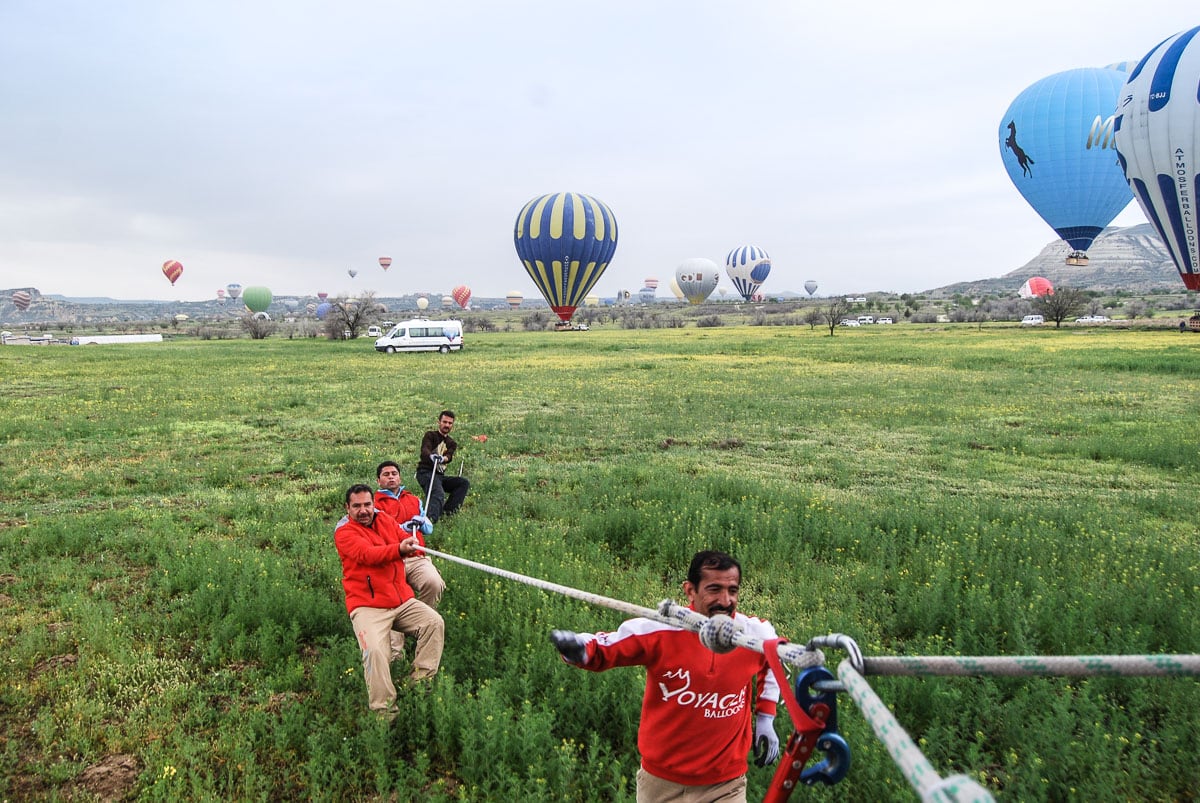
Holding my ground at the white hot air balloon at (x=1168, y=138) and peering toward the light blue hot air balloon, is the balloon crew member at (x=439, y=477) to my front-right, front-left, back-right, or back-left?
back-left

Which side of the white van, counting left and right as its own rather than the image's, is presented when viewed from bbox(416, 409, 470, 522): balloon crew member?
left

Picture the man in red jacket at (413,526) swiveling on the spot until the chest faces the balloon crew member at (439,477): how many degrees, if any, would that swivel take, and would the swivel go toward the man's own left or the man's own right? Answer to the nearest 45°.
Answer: approximately 135° to the man's own left

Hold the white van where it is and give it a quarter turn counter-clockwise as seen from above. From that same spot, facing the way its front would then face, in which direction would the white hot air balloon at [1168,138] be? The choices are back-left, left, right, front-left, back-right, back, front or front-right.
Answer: front-left

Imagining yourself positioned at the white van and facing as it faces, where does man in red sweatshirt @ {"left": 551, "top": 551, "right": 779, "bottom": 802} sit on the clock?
The man in red sweatshirt is roughly at 9 o'clock from the white van.

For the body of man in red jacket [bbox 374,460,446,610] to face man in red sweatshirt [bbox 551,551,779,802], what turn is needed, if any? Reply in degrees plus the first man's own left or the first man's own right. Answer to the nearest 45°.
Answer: approximately 45° to the first man's own right

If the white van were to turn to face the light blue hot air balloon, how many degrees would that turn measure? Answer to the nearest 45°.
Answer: approximately 180°

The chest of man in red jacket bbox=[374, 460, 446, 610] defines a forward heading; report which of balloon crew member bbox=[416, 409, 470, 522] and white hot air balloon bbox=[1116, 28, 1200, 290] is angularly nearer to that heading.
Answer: the white hot air balloon

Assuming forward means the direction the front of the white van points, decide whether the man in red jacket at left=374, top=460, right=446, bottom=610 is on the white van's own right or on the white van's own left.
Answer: on the white van's own left

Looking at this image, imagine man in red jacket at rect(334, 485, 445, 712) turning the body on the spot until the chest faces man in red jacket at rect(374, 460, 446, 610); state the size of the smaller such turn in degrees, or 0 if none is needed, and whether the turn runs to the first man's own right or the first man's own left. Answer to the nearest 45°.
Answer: approximately 135° to the first man's own left

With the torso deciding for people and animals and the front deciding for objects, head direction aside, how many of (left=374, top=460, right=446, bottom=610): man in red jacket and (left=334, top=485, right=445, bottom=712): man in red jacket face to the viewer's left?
0

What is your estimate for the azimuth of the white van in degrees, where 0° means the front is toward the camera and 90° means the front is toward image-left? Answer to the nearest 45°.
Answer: approximately 90°

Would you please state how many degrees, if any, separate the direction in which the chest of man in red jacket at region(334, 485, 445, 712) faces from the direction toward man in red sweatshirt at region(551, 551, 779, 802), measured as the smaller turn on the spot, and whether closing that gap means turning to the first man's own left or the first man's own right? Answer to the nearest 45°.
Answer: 0° — they already face them

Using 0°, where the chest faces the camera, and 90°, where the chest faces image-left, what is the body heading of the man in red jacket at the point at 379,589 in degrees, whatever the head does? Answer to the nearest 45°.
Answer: approximately 315°
